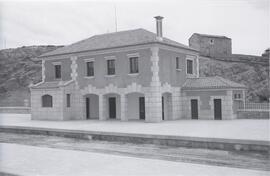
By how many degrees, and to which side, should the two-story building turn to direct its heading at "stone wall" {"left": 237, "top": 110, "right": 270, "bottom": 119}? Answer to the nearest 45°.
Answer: approximately 135° to its left

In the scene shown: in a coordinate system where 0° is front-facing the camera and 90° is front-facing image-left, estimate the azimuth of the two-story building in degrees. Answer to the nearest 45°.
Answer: approximately 45°
